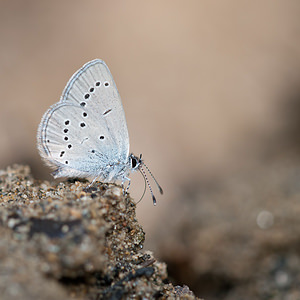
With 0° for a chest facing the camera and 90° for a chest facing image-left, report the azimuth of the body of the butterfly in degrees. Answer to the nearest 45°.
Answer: approximately 270°
